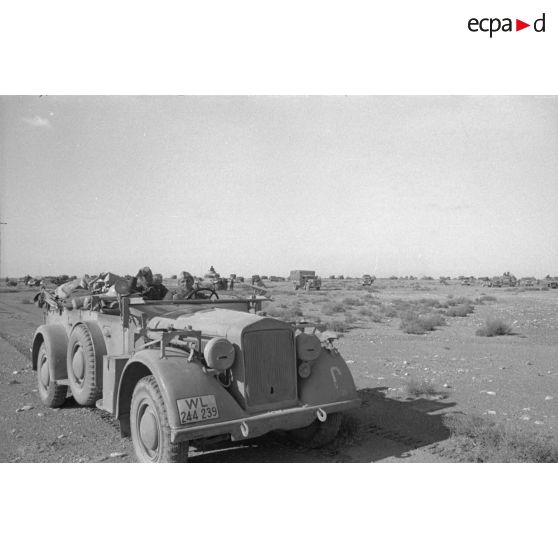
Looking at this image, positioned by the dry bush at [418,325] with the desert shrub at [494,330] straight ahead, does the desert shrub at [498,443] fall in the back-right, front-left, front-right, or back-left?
front-right

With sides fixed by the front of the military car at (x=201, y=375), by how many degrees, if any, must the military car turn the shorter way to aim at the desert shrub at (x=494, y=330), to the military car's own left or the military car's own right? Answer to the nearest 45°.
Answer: approximately 90° to the military car's own left

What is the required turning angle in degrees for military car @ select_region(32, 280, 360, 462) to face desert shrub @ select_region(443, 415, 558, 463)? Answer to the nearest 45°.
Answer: approximately 45° to its left

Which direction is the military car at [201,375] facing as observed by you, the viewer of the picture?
facing the viewer and to the right of the viewer

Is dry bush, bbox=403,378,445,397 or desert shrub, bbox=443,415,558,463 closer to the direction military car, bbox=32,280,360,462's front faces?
the desert shrub

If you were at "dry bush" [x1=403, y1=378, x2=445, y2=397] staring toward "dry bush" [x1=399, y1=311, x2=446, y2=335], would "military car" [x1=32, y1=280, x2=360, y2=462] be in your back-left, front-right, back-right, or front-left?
back-left

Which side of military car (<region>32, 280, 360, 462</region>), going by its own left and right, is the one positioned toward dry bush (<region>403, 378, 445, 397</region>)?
left

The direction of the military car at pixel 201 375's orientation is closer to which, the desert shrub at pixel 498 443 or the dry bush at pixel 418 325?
the desert shrub
